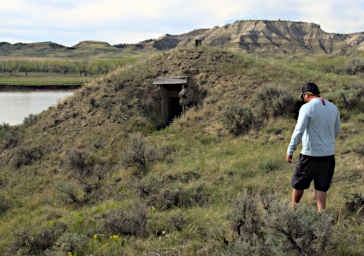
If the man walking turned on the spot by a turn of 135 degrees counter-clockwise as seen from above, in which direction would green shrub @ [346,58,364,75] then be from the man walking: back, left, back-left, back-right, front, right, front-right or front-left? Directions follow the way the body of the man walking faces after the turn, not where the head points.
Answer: back

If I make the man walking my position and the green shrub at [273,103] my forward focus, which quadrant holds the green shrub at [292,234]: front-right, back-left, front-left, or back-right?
back-left

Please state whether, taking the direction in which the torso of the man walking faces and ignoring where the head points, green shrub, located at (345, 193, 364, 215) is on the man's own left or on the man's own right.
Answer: on the man's own right

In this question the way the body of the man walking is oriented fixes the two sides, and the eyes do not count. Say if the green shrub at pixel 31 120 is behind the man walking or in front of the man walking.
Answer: in front

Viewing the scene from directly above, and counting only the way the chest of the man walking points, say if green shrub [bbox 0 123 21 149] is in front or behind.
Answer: in front

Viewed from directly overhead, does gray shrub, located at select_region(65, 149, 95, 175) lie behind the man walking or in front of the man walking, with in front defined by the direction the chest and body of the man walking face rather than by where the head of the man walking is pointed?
in front

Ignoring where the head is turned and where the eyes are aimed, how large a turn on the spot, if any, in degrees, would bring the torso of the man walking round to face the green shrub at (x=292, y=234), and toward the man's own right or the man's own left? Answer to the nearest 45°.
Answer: approximately 135° to the man's own left

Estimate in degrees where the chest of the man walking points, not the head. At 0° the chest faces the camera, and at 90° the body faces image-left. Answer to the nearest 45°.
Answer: approximately 135°
